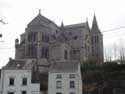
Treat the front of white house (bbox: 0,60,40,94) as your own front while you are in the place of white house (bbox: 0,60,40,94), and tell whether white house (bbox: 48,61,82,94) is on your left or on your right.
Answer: on your left

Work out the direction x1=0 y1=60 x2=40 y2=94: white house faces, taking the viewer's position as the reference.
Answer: facing the viewer

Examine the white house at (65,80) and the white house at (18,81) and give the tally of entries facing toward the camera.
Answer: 2

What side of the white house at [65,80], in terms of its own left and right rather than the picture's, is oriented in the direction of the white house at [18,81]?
right

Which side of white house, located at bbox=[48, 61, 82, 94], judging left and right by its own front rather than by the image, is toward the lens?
front
